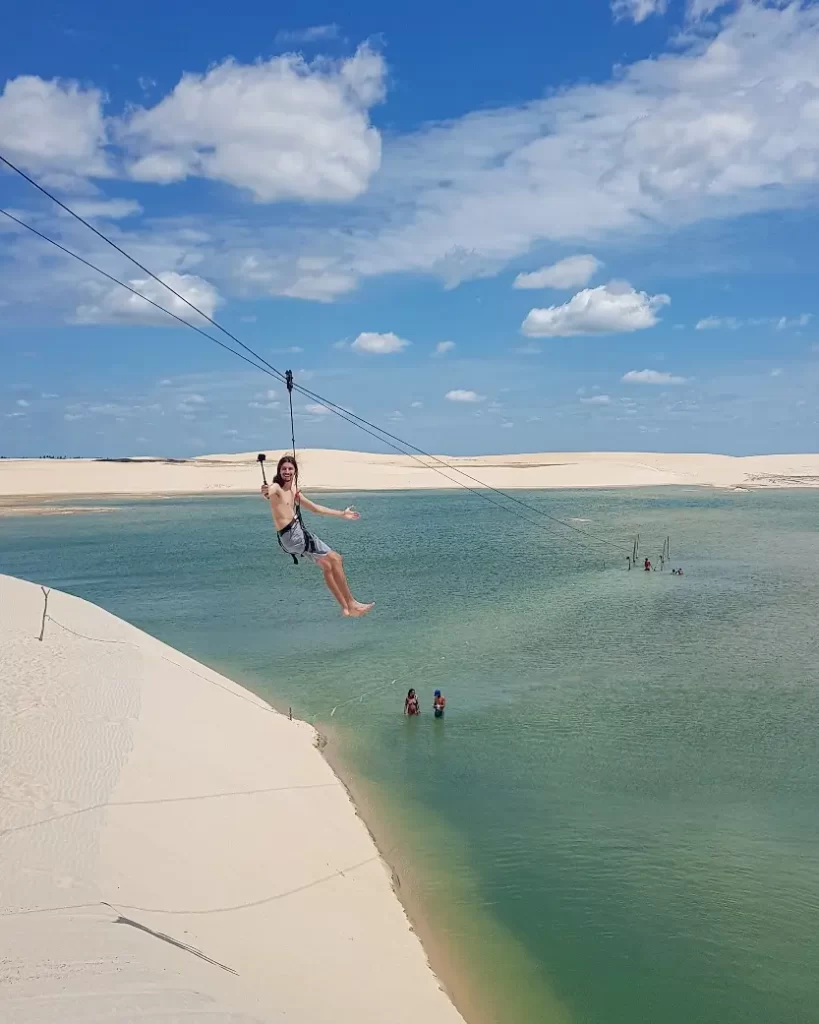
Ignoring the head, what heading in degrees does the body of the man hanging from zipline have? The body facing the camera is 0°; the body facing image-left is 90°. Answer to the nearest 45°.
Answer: approximately 315°
